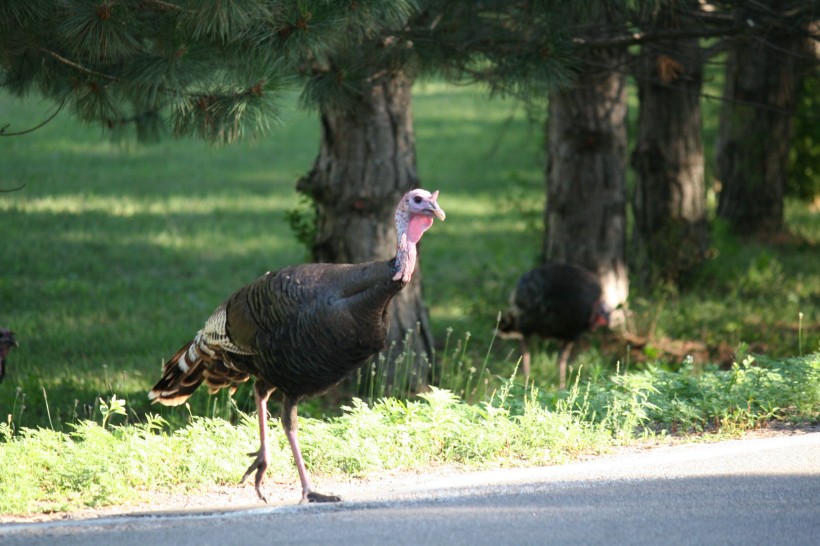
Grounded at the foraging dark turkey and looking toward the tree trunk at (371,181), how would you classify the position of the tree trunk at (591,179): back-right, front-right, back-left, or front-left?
back-right

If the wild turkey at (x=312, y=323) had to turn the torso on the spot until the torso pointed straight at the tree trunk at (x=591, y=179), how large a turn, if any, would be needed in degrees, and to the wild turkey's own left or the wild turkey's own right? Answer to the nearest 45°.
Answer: approximately 45° to the wild turkey's own left

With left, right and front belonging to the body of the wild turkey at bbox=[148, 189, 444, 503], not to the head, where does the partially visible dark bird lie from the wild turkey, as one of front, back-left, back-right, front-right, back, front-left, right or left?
back-left

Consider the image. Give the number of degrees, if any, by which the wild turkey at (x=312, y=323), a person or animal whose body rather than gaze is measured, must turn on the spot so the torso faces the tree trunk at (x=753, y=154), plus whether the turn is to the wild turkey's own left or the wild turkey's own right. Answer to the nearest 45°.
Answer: approximately 45° to the wild turkey's own left

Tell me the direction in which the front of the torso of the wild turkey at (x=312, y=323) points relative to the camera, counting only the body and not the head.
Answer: to the viewer's right
